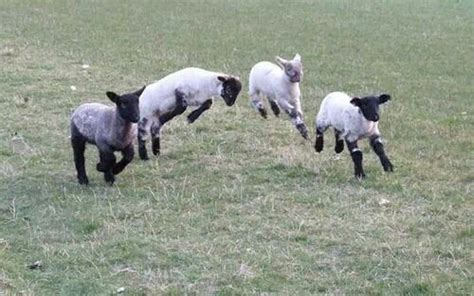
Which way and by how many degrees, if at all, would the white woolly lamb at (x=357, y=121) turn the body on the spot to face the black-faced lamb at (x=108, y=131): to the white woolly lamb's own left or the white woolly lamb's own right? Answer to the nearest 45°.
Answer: approximately 135° to the white woolly lamb's own right

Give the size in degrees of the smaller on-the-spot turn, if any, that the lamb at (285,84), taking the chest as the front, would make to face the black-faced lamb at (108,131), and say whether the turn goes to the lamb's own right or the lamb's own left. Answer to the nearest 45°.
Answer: approximately 90° to the lamb's own right

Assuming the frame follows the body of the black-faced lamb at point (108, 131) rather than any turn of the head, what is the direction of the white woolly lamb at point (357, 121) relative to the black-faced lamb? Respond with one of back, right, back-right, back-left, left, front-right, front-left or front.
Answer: front-left

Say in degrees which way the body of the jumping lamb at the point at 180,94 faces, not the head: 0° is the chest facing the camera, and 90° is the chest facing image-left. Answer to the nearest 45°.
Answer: approximately 270°

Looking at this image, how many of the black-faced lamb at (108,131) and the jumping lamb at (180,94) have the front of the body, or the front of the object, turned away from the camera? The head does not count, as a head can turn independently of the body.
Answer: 0

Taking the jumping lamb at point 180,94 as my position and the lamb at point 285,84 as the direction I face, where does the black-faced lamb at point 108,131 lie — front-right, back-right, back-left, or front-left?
back-right

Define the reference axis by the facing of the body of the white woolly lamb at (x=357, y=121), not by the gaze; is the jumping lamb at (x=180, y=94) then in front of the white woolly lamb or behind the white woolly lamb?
behind

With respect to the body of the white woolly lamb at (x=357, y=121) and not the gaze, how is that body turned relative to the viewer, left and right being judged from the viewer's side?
facing the viewer and to the right of the viewer

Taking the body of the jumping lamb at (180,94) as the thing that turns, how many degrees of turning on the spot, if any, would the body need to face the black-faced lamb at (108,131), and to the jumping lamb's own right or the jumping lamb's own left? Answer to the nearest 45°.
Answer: approximately 135° to the jumping lamb's own right

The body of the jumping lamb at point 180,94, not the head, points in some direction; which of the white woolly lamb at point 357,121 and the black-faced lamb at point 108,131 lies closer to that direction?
the white woolly lamb

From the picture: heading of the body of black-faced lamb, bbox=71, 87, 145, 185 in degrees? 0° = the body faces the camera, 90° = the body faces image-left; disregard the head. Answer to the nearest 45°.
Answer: approximately 315°

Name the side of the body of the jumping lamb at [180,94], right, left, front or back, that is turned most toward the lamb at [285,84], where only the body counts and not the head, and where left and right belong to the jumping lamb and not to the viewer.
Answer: front

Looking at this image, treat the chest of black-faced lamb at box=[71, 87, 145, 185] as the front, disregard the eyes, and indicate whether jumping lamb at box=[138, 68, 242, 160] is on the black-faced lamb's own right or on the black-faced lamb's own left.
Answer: on the black-faced lamb's own left
